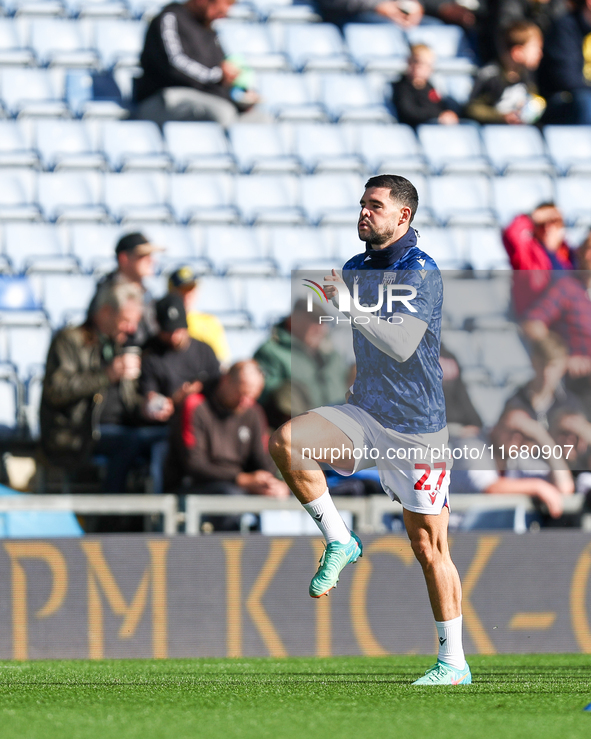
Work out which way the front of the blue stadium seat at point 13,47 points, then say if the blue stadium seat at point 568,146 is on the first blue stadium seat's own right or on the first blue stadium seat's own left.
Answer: on the first blue stadium seat's own left

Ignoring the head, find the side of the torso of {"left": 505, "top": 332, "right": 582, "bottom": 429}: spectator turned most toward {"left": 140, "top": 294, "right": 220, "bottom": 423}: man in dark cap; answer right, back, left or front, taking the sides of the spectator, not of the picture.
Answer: right

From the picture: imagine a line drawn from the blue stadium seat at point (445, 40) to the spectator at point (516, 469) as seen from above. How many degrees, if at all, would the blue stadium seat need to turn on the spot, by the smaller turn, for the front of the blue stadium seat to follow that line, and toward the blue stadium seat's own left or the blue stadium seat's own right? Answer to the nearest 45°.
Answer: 0° — it already faces them

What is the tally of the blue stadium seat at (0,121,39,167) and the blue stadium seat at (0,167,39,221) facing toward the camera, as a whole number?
2

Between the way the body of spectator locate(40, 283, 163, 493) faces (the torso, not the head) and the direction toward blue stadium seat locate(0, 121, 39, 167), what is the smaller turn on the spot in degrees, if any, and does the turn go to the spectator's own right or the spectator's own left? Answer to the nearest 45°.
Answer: approximately 135° to the spectator's own left

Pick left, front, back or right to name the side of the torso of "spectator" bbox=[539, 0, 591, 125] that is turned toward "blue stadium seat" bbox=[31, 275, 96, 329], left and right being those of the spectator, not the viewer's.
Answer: right

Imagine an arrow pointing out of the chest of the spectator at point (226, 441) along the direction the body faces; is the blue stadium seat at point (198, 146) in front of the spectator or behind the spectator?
behind

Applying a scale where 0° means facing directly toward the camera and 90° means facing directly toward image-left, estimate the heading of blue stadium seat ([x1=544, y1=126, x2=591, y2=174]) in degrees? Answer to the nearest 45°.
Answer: approximately 0°
